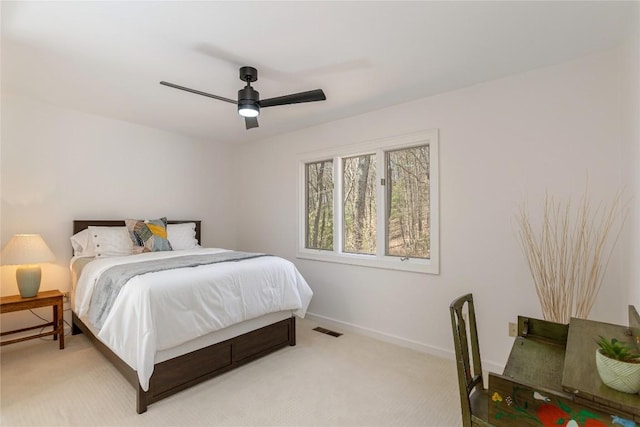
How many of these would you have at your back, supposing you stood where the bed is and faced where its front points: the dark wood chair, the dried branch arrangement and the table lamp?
1

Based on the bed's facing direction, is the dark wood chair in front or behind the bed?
in front

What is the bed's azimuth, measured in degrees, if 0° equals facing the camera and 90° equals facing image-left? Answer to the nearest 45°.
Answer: approximately 315°

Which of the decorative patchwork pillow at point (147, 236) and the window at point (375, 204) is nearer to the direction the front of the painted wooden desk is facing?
the decorative patchwork pillow

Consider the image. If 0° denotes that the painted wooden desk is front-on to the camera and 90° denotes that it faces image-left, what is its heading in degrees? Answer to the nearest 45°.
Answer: approximately 45°

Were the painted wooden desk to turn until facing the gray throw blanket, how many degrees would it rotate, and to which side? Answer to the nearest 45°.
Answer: approximately 45° to its right

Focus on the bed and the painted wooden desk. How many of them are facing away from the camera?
0

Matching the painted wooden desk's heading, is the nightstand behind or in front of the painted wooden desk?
in front

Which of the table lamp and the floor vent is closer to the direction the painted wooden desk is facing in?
the table lamp

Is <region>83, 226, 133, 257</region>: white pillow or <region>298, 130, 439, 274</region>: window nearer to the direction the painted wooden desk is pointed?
the white pillow

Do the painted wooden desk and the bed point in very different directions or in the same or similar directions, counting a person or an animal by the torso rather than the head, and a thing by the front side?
very different directions

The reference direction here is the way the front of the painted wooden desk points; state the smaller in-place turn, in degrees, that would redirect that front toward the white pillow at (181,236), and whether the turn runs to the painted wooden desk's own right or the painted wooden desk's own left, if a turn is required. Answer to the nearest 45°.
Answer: approximately 45° to the painted wooden desk's own right

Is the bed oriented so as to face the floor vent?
no

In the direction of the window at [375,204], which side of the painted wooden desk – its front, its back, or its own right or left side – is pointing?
right

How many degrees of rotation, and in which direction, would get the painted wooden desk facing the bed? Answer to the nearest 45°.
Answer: approximately 45° to its right

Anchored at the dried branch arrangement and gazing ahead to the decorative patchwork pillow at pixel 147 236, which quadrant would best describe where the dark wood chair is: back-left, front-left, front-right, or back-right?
front-left
